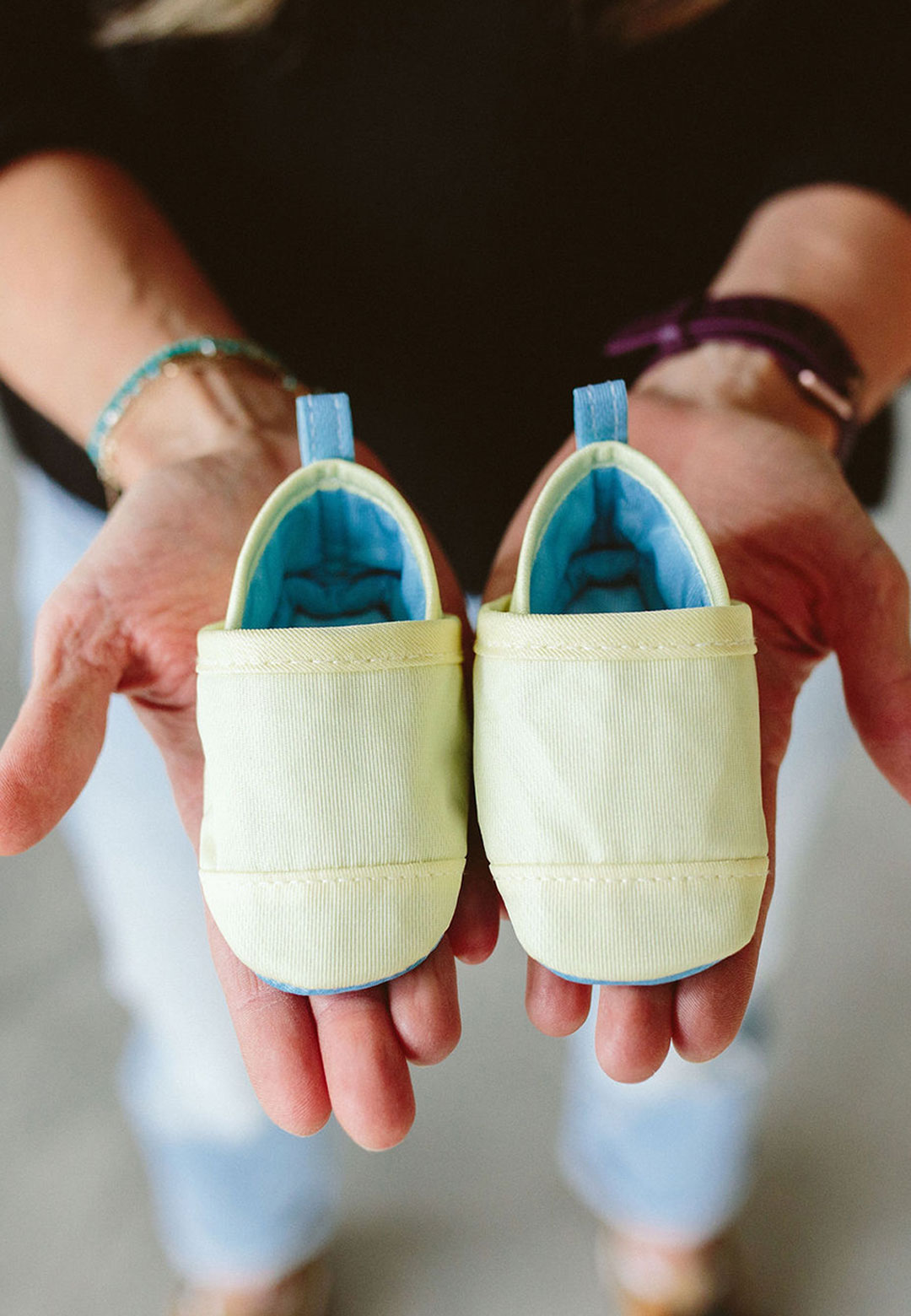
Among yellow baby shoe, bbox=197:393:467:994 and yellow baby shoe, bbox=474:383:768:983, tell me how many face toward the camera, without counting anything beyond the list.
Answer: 2

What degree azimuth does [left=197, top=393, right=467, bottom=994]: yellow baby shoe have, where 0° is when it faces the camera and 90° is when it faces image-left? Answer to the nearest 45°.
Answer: approximately 0°
